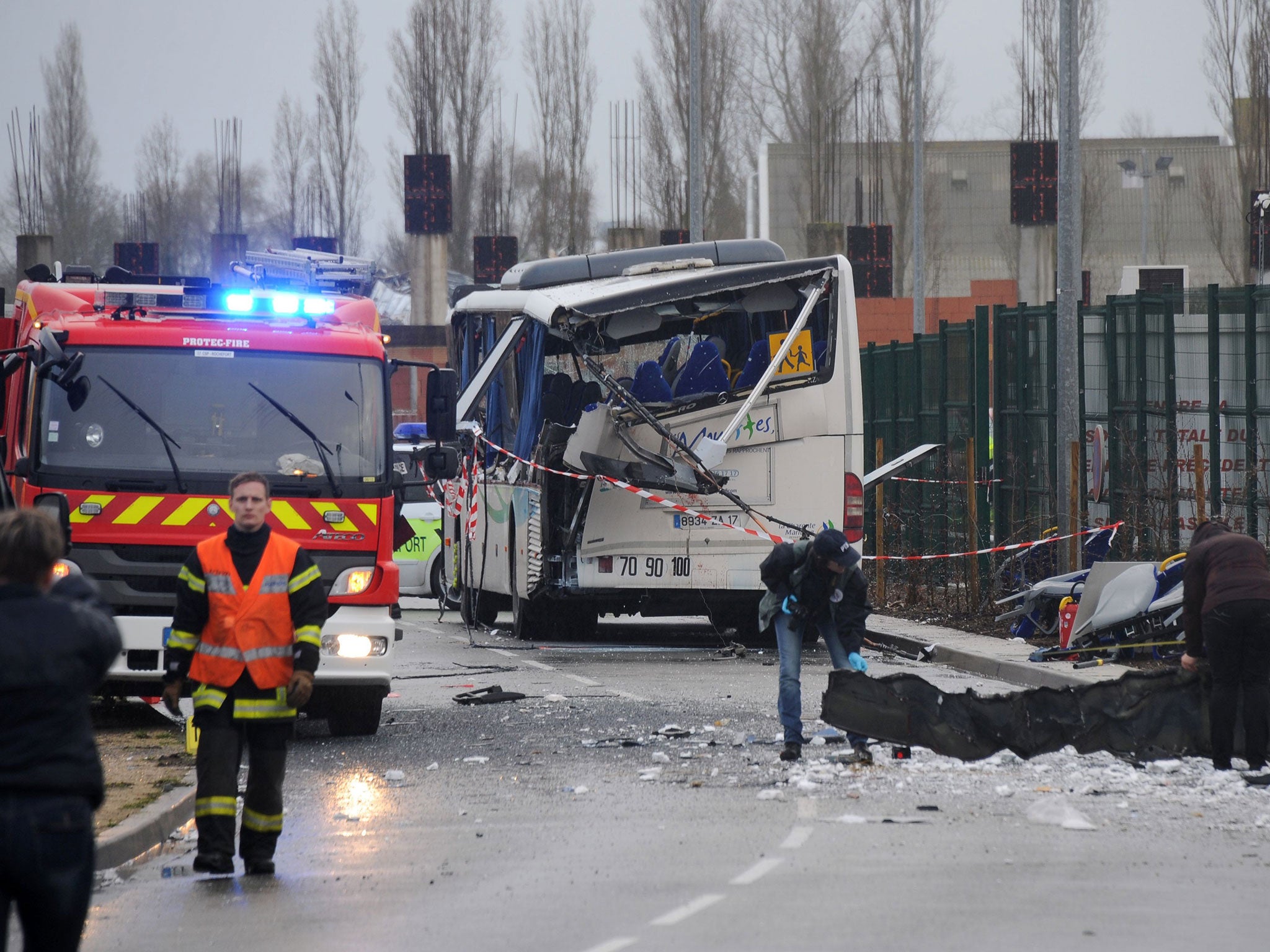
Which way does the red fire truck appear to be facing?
toward the camera

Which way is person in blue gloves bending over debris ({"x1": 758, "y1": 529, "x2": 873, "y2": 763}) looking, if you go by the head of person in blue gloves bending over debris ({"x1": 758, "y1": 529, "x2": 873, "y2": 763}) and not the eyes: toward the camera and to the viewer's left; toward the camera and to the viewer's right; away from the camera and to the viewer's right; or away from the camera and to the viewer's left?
toward the camera and to the viewer's right

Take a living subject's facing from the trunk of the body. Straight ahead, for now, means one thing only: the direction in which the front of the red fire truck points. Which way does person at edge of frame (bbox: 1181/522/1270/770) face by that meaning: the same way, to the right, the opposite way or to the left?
the opposite way

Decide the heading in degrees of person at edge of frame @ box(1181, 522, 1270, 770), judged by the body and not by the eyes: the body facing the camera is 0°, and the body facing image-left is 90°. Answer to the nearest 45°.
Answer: approximately 135°

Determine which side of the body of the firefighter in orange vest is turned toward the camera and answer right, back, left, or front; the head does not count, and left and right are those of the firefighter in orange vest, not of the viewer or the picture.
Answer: front

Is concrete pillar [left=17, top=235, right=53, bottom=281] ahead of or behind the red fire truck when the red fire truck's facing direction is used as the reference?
behind

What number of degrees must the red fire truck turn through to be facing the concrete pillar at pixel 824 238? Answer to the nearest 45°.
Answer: approximately 135° to its left

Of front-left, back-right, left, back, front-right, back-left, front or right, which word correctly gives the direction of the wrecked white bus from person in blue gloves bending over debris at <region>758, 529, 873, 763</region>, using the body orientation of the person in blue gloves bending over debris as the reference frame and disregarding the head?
back-left

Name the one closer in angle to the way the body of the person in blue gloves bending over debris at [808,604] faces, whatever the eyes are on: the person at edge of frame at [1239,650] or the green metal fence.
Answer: the person at edge of frame

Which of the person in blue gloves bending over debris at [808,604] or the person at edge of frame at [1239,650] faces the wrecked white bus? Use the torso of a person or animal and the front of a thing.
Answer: the person at edge of frame at [1239,650]
